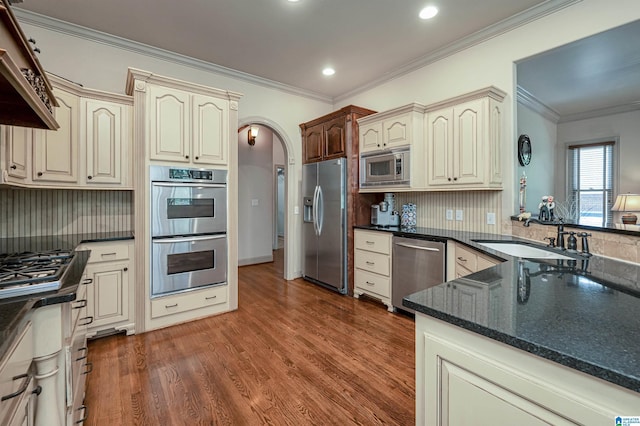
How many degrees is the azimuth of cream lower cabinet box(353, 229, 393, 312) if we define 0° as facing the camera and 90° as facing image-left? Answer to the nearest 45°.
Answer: approximately 45°

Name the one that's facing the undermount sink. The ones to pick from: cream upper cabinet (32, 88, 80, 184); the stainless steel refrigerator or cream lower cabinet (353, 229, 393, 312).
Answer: the cream upper cabinet

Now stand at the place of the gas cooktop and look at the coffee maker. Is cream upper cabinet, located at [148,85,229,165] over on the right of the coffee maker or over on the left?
left

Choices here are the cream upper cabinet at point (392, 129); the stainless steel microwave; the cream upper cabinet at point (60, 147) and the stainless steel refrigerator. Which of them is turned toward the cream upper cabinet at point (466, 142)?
the cream upper cabinet at point (60, 147)

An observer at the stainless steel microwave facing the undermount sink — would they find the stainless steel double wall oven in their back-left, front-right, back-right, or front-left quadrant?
back-right

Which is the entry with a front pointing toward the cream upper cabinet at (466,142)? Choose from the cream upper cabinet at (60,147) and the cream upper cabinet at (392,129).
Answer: the cream upper cabinet at (60,147)

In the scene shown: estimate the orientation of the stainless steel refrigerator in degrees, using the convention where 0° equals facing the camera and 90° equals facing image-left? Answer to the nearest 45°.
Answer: approximately 45°

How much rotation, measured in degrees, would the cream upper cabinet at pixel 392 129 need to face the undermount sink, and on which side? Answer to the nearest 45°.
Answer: approximately 90° to its left

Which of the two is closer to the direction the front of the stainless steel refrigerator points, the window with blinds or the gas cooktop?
the gas cooktop
